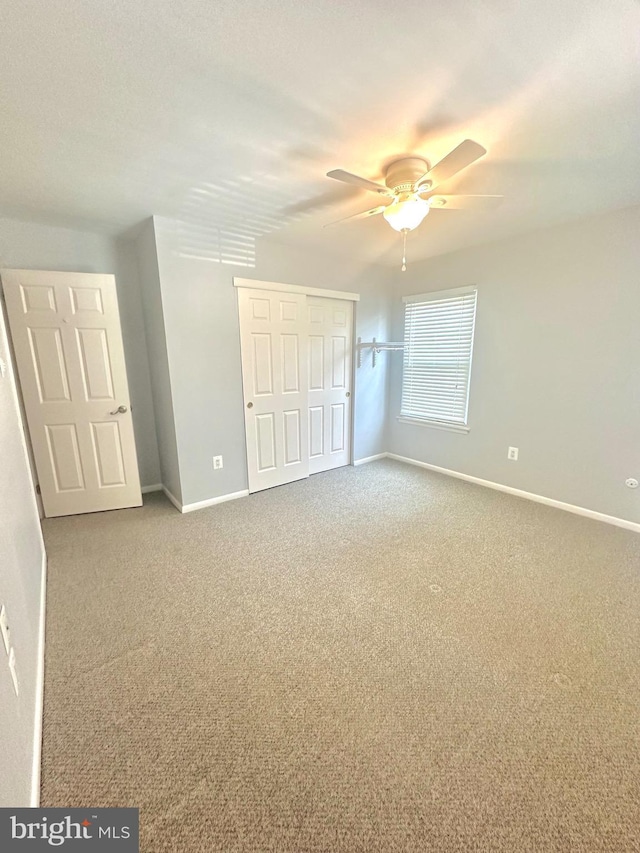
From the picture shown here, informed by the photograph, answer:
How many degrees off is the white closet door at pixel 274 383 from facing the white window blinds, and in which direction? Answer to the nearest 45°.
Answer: approximately 45° to its left

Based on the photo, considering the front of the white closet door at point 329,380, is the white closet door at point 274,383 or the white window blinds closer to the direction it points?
the white window blinds

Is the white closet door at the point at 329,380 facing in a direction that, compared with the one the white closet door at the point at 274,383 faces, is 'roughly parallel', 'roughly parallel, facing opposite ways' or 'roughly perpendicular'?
roughly parallel

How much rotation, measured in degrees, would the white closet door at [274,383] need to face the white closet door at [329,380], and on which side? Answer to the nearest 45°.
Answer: approximately 90° to its left

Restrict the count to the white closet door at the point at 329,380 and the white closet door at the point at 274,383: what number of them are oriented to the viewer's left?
0

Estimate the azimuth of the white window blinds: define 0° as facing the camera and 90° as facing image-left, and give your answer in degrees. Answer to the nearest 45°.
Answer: approximately 45°

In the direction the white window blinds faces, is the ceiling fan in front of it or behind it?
in front

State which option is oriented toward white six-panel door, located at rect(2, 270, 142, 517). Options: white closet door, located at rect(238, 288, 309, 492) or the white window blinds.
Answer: the white window blinds

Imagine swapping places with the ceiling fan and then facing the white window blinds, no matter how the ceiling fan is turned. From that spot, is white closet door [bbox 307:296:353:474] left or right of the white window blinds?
left

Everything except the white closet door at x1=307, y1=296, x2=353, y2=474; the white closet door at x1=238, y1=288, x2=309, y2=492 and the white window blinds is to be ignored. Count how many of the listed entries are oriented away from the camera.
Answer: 0

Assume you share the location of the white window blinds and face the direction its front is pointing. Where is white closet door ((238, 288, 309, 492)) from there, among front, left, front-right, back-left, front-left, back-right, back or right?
front

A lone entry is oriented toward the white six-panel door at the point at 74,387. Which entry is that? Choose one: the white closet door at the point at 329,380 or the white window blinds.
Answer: the white window blinds

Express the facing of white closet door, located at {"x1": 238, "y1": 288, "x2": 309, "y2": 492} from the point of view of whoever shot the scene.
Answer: facing the viewer and to the right of the viewer

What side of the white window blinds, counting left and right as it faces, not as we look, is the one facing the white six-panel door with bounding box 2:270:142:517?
front

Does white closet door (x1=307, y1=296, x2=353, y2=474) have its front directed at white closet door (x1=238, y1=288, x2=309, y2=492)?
no

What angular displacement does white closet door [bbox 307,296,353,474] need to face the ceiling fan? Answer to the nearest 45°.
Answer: approximately 45° to its right

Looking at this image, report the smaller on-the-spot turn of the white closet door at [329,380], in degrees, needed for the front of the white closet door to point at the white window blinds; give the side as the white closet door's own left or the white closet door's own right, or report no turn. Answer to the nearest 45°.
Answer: approximately 45° to the white closet door's own left

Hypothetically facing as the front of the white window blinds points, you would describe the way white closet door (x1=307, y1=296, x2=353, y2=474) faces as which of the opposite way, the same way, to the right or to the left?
to the left
